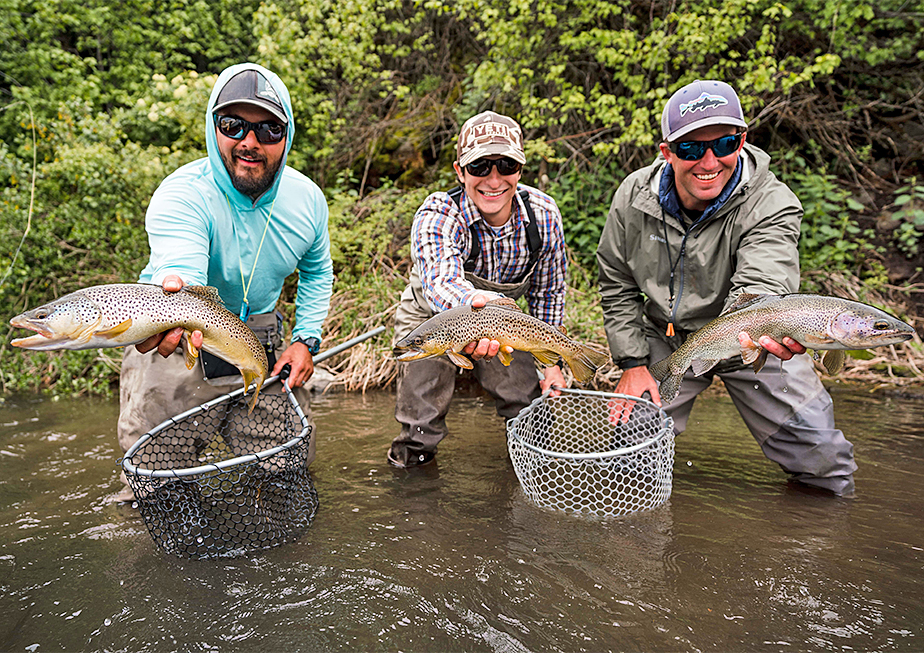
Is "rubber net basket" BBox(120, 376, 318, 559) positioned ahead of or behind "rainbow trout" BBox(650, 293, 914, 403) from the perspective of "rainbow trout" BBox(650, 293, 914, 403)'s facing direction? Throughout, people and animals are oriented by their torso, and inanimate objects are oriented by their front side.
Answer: behind

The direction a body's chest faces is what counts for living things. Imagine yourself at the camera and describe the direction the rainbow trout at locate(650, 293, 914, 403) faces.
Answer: facing to the right of the viewer

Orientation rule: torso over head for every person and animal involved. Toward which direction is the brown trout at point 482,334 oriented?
to the viewer's left

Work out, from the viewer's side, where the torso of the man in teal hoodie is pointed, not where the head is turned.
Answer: toward the camera

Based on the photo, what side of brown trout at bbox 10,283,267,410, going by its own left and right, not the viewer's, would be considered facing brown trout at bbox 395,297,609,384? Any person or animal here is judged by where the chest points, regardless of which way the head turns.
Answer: back

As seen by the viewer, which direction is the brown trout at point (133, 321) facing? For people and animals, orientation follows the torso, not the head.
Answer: to the viewer's left

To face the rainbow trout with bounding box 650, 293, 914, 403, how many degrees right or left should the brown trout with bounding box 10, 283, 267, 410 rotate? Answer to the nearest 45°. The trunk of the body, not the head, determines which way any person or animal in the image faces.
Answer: approximately 180°

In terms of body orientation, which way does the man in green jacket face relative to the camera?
toward the camera

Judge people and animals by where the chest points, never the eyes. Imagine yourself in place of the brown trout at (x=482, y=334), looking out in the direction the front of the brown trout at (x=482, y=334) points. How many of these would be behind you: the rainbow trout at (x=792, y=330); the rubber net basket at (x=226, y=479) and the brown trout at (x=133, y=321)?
1

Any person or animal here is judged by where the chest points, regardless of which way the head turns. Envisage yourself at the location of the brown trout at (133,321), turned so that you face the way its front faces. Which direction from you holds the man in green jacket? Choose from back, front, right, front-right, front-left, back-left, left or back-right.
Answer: back

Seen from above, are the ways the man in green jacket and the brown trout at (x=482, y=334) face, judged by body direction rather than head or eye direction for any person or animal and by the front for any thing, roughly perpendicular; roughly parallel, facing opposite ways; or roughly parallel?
roughly perpendicular

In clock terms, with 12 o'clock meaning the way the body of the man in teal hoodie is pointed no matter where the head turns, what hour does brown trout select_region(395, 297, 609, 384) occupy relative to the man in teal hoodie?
The brown trout is roughly at 10 o'clock from the man in teal hoodie.

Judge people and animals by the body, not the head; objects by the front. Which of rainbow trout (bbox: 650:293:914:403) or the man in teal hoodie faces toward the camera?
the man in teal hoodie

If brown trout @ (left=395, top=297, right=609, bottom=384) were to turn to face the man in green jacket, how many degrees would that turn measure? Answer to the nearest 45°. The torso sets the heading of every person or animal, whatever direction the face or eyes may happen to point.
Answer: approximately 135° to its right
